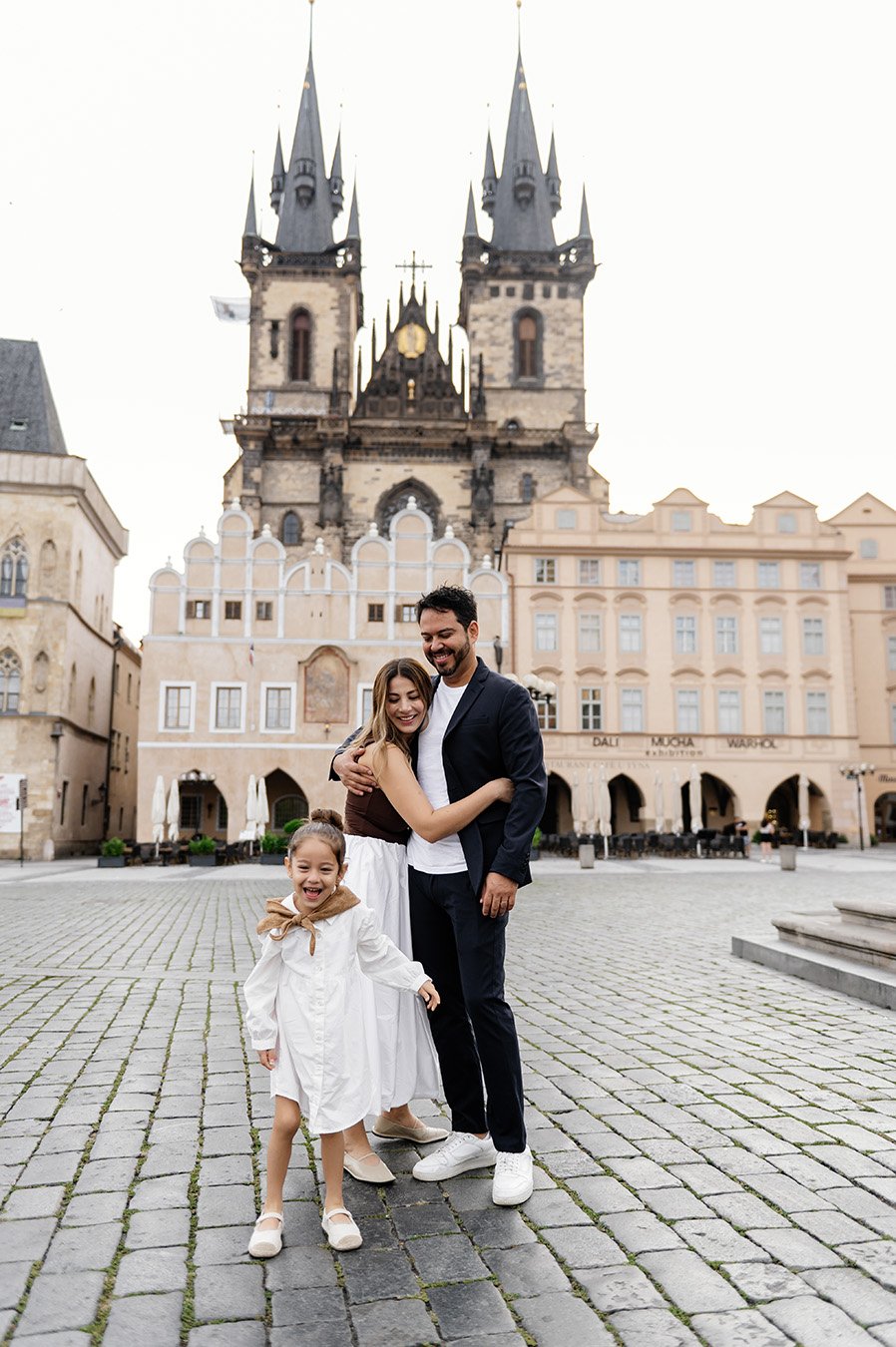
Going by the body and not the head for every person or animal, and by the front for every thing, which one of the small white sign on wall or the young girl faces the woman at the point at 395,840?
the small white sign on wall

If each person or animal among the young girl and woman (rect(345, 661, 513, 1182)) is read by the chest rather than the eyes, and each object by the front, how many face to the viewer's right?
1

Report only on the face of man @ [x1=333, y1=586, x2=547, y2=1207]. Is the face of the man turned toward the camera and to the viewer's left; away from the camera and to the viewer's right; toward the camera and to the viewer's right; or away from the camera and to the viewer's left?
toward the camera and to the viewer's left

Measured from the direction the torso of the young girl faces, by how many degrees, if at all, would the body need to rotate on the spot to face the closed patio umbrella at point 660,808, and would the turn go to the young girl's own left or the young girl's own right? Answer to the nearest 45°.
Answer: approximately 180°

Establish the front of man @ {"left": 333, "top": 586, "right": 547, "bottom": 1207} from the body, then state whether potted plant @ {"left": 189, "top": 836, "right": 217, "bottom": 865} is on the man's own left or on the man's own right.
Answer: on the man's own right

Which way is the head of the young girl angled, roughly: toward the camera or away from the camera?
toward the camera

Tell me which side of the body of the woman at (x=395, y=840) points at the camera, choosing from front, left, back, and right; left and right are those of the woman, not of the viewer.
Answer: right

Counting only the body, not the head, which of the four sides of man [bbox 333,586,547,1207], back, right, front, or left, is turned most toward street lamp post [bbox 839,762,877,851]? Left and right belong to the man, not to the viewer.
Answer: back

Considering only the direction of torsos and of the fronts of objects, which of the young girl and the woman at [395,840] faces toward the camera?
the young girl

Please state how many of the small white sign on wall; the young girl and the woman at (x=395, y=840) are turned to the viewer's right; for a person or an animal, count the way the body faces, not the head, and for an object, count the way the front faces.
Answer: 1

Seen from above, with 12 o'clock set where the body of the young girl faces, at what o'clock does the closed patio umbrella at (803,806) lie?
The closed patio umbrella is roughly at 7 o'clock from the young girl.

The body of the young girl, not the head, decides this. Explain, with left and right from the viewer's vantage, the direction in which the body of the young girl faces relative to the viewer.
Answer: facing the viewer

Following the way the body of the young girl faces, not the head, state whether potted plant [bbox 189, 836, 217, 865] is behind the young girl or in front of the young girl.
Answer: behind

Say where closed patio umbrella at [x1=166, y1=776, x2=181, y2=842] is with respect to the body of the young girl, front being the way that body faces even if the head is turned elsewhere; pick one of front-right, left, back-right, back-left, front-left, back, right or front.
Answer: back

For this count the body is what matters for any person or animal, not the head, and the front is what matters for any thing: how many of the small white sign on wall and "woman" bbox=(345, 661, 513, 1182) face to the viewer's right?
1

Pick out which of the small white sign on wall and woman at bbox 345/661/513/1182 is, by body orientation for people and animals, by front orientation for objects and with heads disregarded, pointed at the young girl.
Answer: the small white sign on wall

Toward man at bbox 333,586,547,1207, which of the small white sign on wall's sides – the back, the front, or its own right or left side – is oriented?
front

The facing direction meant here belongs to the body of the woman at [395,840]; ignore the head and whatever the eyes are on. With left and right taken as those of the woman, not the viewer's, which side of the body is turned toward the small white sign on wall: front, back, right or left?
left

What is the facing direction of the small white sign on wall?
toward the camera

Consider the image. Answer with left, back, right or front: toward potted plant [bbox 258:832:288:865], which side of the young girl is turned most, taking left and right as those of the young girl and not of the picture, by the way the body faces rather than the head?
back

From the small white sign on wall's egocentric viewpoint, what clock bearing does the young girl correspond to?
The young girl is roughly at 12 o'clock from the small white sign on wall.
